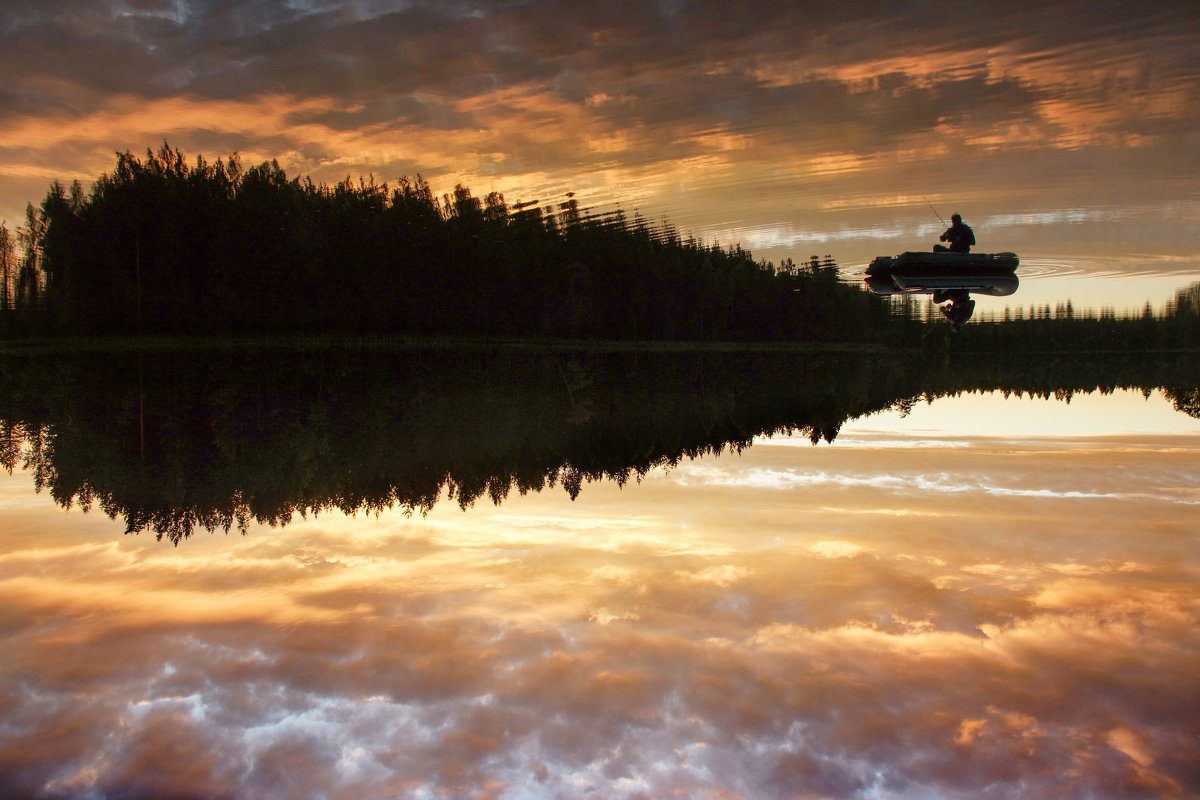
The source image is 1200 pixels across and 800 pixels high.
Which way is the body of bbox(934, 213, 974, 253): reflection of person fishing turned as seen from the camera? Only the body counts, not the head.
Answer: to the viewer's left
